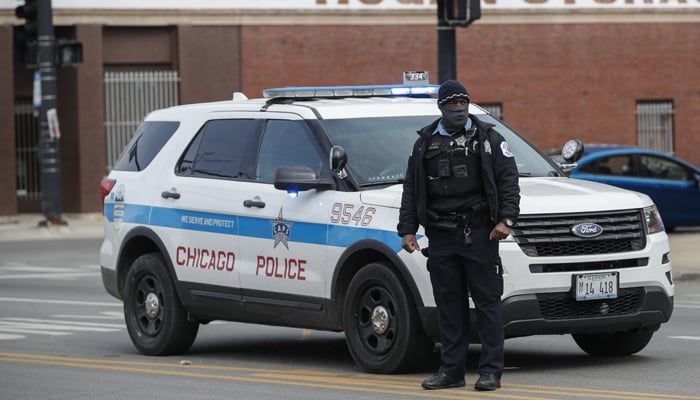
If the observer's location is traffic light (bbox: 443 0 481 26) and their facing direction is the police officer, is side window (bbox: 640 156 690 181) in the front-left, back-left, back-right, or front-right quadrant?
back-left

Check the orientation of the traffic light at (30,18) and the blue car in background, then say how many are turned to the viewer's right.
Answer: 1

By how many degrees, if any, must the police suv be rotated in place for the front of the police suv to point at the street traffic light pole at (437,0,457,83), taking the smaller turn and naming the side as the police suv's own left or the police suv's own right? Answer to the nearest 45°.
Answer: approximately 135° to the police suv's own left

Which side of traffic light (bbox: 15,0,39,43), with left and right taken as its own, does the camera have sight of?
left
